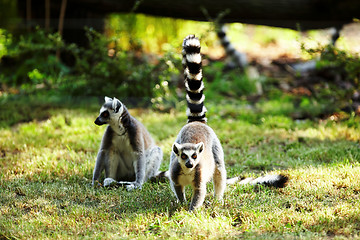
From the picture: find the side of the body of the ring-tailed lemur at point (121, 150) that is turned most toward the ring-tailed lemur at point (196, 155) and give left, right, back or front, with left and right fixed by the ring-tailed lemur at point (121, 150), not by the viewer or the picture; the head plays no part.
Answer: left

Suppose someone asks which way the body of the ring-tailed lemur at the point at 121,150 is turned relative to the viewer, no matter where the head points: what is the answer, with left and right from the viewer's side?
facing the viewer and to the left of the viewer
